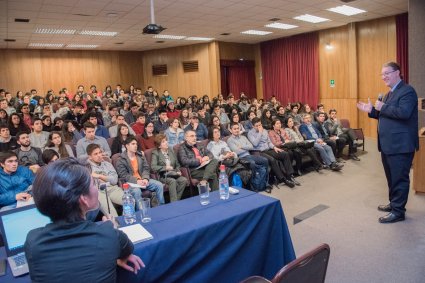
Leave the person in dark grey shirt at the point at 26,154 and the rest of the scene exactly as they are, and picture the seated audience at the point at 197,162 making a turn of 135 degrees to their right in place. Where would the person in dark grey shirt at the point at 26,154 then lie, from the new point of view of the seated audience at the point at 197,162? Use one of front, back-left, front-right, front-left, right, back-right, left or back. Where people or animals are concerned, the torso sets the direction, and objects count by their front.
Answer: front

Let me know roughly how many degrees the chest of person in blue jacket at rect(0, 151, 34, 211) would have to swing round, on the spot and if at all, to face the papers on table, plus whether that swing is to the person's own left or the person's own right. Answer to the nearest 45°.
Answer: approximately 45° to the person's own right

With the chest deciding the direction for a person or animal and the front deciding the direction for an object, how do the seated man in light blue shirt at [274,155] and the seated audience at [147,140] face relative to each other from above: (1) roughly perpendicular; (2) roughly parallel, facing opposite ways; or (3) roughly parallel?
roughly parallel

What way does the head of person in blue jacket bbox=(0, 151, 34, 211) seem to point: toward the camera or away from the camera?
toward the camera

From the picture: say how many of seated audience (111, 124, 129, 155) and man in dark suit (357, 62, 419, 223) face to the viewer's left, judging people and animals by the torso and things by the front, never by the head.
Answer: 1

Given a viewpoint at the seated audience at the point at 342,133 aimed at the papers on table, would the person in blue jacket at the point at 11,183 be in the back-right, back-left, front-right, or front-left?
front-right

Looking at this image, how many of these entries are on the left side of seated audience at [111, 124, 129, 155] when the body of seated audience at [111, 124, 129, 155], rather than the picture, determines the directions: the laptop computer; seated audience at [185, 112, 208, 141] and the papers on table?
1

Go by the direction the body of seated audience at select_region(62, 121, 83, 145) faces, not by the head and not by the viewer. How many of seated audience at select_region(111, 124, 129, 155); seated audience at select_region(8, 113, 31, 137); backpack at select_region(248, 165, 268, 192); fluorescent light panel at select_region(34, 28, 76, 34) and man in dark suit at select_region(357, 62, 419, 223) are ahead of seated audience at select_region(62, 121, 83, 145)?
3

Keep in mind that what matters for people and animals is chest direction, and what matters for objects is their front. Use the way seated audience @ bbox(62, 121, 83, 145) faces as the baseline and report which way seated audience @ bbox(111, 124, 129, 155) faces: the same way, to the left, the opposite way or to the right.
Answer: the same way

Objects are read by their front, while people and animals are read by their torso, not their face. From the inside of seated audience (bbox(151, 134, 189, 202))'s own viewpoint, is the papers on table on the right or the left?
on their right

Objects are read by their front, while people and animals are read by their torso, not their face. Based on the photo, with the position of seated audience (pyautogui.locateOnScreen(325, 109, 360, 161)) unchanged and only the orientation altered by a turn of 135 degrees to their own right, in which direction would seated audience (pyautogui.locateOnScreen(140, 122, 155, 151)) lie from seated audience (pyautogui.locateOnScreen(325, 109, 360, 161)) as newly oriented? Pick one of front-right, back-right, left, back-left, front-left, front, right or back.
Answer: front-left

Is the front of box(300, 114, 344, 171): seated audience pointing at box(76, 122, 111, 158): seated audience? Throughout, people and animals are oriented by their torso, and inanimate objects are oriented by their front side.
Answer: no

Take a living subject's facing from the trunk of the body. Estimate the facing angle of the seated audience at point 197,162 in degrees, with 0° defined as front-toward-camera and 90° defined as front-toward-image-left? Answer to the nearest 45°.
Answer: approximately 315°

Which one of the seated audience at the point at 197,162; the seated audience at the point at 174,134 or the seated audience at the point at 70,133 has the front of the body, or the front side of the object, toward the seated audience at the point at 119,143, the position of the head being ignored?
the seated audience at the point at 70,133

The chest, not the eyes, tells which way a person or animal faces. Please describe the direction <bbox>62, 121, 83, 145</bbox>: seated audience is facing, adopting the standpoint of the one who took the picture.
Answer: facing the viewer and to the right of the viewer

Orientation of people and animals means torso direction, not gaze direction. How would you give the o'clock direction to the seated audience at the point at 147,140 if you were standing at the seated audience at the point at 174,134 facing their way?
the seated audience at the point at 147,140 is roughly at 3 o'clock from the seated audience at the point at 174,134.
